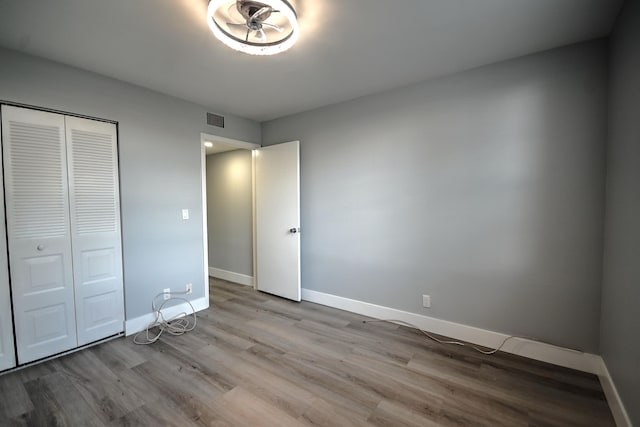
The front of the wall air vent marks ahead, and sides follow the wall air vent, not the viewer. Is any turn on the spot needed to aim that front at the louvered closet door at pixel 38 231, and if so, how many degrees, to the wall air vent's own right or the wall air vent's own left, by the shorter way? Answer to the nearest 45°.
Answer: approximately 90° to the wall air vent's own right

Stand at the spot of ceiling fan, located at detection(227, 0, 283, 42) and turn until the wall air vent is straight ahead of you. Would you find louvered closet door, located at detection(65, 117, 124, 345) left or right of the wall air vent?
left

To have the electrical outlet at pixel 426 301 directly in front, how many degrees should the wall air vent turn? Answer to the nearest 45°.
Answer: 0° — it already faces it

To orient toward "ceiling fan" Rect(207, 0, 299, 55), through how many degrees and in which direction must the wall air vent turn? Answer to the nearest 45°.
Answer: approximately 45° to its right

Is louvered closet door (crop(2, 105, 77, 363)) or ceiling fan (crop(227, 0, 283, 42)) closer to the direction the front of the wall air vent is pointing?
the ceiling fan

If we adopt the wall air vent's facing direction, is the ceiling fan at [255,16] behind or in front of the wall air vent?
in front
